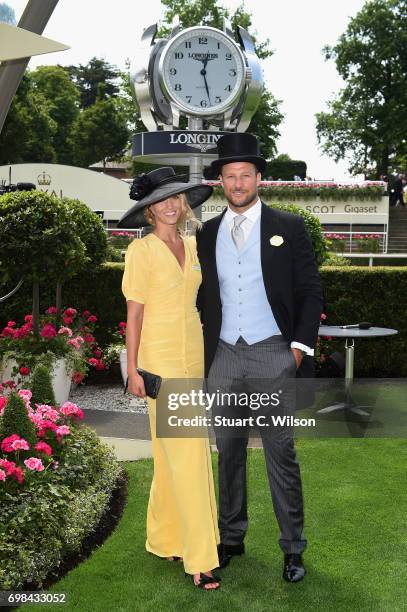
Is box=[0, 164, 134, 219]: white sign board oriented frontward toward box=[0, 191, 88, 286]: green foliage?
yes

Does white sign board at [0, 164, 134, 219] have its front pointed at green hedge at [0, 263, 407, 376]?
yes

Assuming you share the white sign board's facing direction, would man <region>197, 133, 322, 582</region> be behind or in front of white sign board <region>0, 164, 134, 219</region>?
in front

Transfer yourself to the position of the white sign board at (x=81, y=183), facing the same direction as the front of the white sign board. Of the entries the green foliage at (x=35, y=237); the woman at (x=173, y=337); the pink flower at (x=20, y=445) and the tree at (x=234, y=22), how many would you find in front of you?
3

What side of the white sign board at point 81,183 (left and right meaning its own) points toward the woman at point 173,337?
front

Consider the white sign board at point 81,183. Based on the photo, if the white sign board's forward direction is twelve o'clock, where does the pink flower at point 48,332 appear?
The pink flower is roughly at 12 o'clock from the white sign board.

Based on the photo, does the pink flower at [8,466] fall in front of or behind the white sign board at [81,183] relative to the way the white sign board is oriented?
in front

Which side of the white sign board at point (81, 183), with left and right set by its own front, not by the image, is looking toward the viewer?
front

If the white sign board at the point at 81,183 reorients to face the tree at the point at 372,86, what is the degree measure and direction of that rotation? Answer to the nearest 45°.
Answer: approximately 135° to its left

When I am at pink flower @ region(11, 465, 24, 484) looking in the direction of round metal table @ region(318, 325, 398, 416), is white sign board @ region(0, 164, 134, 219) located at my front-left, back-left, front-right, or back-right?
front-left

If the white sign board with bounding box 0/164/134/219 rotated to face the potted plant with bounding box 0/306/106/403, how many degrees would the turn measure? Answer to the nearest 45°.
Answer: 0° — it already faces it

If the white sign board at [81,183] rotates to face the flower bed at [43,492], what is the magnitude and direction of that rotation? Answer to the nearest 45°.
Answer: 0° — it already faces it

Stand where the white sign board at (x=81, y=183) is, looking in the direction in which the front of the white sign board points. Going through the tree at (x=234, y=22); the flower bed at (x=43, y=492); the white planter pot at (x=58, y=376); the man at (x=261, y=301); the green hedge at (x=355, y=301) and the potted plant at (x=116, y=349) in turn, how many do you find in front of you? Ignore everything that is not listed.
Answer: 5

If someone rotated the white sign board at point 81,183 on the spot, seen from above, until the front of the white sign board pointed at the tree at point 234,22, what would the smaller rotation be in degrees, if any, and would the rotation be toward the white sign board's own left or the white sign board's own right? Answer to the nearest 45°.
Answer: approximately 135° to the white sign board's own left

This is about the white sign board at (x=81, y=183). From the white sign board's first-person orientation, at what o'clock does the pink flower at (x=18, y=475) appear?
The pink flower is roughly at 12 o'clock from the white sign board.
